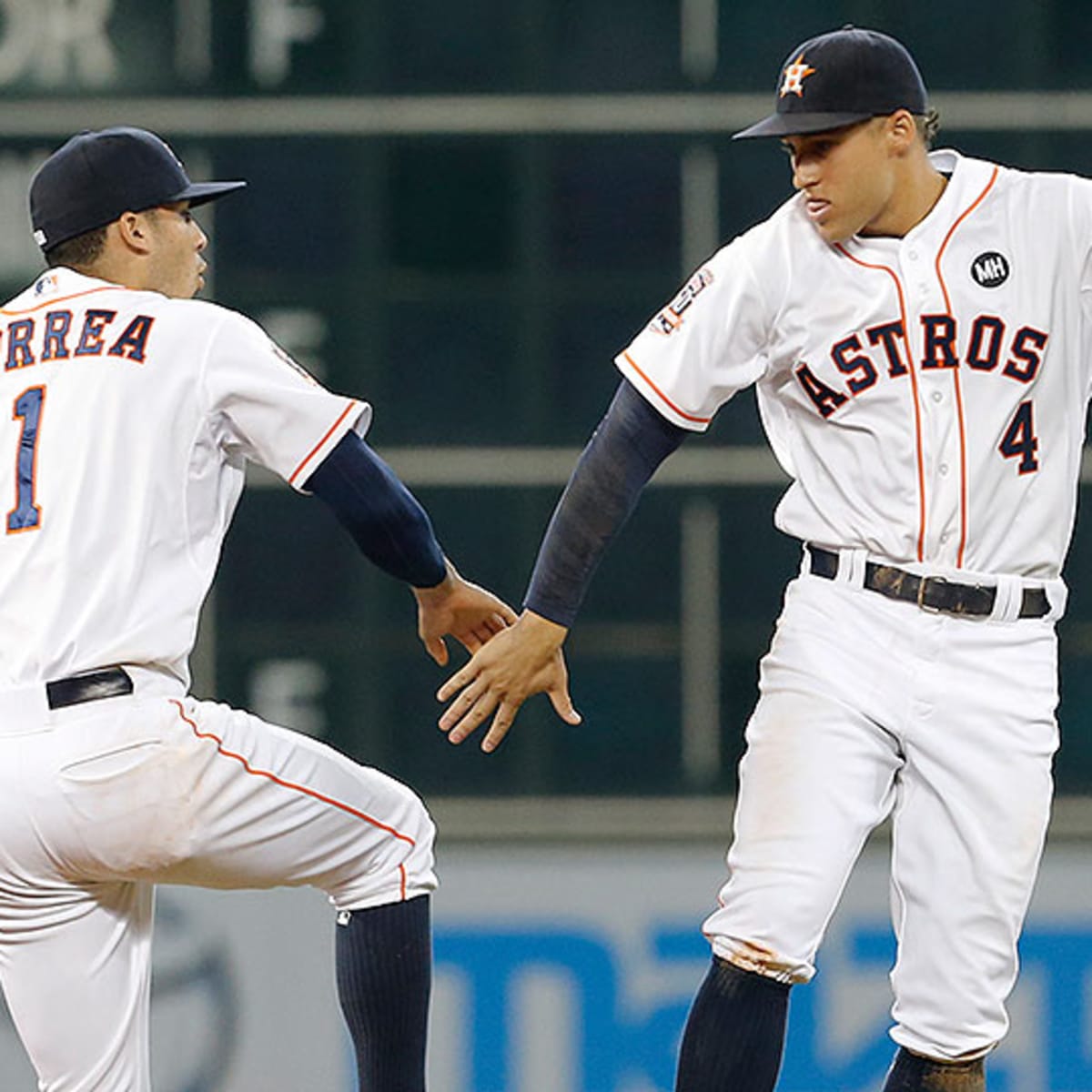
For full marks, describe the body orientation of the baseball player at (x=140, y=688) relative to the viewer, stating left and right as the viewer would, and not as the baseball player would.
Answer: facing away from the viewer and to the right of the viewer

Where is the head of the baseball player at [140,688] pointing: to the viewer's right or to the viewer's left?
to the viewer's right

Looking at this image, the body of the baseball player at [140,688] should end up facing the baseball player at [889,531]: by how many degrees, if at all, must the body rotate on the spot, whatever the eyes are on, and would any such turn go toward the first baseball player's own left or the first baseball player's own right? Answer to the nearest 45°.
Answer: approximately 45° to the first baseball player's own right

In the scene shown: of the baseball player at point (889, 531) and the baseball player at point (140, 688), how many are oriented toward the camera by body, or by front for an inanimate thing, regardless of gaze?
1

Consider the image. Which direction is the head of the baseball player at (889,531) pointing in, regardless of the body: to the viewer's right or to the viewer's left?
to the viewer's left

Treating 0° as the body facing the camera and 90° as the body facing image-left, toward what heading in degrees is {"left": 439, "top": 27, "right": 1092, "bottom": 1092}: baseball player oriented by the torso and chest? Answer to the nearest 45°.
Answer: approximately 0°

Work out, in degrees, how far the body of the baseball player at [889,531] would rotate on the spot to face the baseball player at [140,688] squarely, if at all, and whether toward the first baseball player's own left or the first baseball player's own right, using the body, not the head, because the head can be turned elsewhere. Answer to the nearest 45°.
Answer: approximately 90° to the first baseball player's own right
